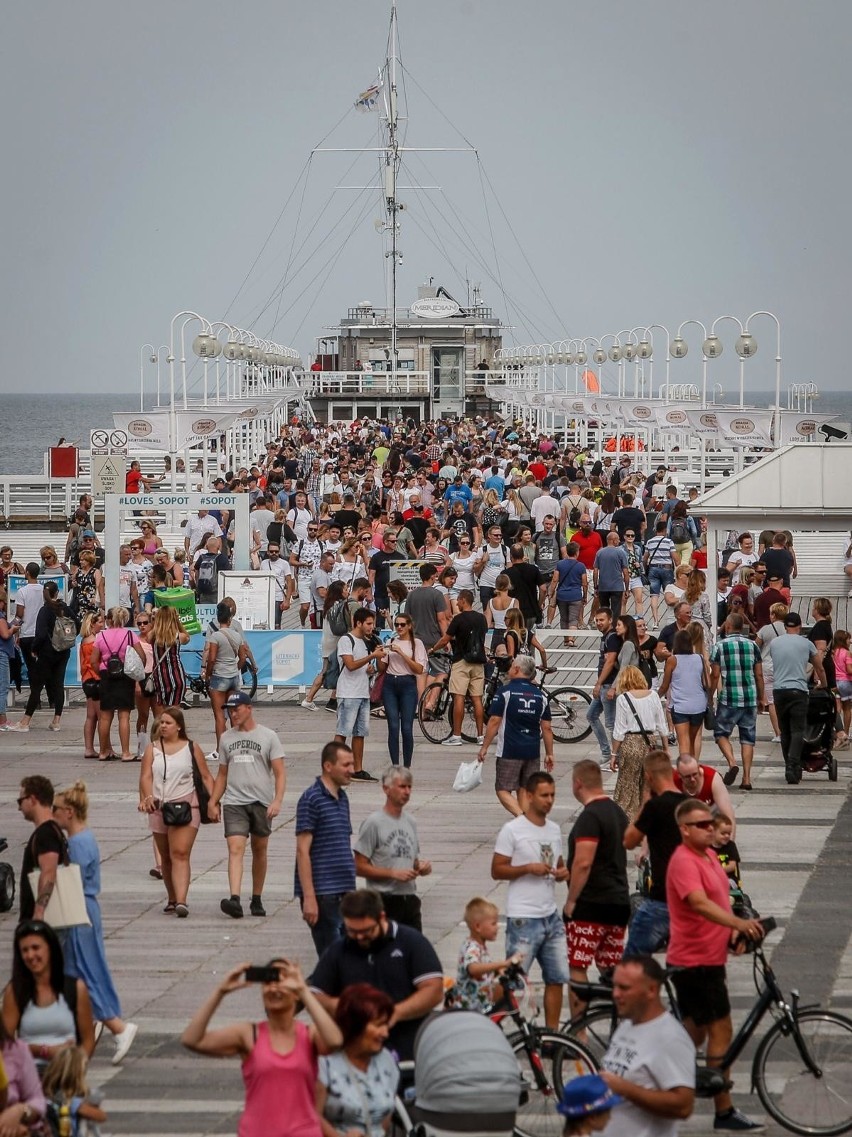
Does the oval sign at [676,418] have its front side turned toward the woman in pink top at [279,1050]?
yes

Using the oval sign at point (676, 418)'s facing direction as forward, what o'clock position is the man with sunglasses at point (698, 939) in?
The man with sunglasses is roughly at 12 o'clock from the oval sign.

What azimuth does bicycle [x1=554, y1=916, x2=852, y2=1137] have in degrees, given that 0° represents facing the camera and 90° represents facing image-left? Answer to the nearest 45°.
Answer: approximately 270°

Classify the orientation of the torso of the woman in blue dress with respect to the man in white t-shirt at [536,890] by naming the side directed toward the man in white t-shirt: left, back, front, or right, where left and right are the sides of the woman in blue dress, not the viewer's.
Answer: back

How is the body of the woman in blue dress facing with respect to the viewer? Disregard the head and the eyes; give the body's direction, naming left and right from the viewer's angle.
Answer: facing to the left of the viewer

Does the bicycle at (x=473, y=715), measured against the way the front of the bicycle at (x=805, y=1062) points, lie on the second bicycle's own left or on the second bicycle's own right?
on the second bicycle's own left

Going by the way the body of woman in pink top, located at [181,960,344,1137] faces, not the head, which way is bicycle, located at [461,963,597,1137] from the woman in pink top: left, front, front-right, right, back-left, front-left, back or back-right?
back-left

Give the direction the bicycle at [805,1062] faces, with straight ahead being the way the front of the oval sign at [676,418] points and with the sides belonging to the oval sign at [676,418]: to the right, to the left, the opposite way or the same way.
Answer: to the left

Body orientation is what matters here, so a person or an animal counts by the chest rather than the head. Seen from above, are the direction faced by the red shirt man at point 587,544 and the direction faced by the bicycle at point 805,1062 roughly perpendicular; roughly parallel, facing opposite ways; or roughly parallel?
roughly perpendicular
